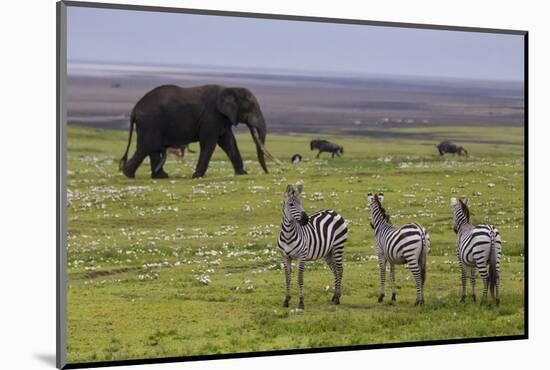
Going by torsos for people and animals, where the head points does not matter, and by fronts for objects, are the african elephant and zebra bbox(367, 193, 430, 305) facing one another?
no

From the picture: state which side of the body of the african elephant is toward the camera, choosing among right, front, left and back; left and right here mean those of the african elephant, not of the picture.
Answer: right

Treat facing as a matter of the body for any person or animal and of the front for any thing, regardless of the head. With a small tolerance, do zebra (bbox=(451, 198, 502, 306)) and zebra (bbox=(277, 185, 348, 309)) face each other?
no

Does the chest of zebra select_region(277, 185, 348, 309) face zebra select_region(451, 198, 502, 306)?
no

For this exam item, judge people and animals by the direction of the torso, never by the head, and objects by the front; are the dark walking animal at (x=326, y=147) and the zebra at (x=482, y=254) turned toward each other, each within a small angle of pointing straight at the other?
no

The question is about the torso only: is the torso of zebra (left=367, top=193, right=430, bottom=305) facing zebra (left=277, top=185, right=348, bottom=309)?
no

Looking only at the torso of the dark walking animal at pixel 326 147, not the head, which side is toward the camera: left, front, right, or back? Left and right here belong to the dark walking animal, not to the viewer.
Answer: left
